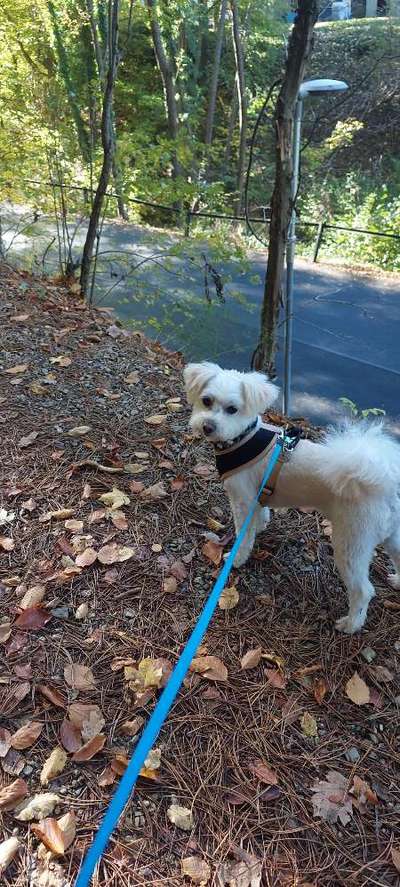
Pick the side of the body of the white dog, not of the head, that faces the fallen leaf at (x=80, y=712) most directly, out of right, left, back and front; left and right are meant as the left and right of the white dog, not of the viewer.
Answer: left

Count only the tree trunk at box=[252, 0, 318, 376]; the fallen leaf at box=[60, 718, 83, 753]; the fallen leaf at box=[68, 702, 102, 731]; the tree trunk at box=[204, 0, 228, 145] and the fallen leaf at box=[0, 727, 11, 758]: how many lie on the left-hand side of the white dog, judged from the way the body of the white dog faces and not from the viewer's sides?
3

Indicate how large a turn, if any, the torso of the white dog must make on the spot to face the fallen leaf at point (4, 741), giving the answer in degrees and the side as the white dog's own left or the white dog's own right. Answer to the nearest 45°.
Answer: approximately 90° to the white dog's own left

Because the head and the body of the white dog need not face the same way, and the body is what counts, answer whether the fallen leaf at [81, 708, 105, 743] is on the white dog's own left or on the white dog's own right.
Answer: on the white dog's own left

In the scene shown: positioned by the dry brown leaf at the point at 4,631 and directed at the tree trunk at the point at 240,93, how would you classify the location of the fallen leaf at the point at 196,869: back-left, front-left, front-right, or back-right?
back-right

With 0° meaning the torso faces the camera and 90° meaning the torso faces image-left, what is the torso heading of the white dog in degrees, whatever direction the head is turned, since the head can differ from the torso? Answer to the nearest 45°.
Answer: approximately 135°

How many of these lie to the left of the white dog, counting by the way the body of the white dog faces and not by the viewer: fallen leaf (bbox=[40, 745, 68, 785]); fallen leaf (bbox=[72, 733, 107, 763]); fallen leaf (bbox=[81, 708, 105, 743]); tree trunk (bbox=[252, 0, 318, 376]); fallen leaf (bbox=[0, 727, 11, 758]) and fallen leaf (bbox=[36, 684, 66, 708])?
5

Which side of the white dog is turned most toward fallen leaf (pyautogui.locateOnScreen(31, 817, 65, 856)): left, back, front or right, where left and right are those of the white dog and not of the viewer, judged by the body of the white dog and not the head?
left

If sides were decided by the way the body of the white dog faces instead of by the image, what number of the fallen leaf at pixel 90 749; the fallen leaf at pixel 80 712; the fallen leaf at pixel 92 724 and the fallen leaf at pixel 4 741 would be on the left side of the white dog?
4

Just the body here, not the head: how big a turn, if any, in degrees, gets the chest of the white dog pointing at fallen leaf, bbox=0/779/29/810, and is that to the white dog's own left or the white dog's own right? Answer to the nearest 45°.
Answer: approximately 90° to the white dog's own left

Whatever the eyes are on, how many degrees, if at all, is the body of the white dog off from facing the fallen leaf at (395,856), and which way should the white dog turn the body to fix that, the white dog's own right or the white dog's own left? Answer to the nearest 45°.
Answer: approximately 135° to the white dog's own left

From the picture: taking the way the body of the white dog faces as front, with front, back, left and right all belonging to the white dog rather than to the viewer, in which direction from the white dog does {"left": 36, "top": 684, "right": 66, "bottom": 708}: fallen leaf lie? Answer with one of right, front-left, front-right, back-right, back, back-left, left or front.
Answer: left

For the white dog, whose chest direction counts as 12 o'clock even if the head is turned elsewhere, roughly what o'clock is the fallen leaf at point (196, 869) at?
The fallen leaf is roughly at 8 o'clock from the white dog.
